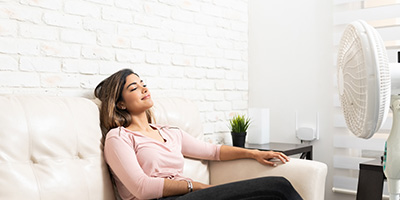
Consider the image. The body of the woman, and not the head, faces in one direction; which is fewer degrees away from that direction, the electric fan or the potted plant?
the electric fan

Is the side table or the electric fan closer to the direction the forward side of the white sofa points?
the electric fan

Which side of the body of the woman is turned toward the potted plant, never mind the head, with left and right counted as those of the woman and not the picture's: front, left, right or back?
left

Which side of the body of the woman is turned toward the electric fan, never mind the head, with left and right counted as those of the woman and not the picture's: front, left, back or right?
front

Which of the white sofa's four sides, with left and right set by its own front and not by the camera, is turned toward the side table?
left

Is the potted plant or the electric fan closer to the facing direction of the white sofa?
the electric fan

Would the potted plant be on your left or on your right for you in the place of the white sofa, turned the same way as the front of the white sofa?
on your left

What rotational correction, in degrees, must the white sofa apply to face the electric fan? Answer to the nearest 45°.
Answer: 0° — it already faces it

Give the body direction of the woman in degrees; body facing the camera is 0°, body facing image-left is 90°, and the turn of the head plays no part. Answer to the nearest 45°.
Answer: approximately 315°
